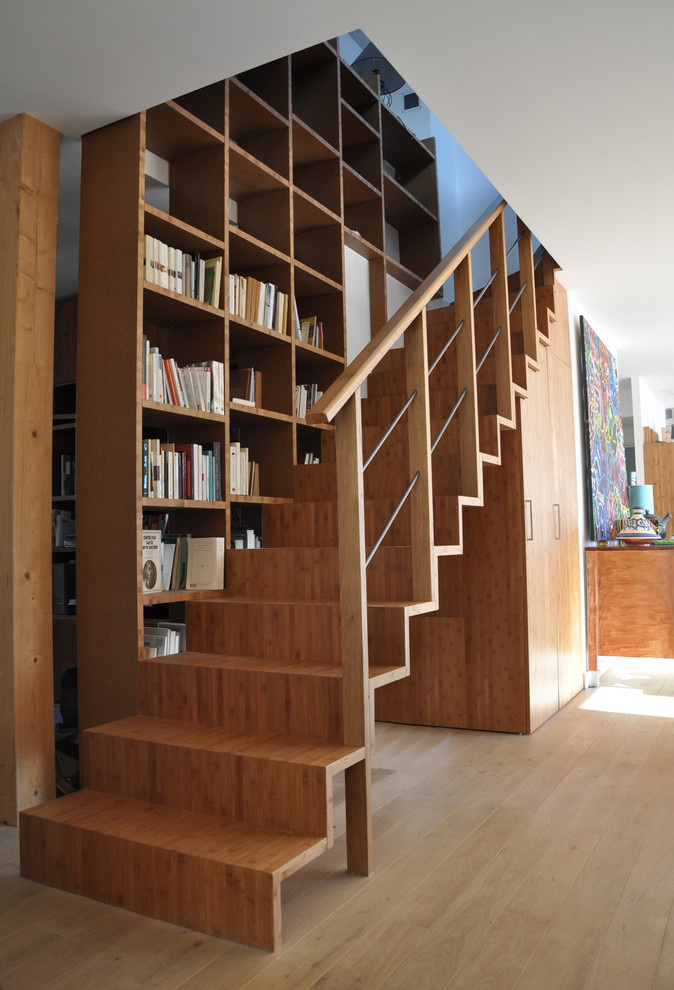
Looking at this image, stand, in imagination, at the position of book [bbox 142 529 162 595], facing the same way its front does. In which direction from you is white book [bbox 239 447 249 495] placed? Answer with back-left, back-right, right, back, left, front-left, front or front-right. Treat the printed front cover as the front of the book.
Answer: left

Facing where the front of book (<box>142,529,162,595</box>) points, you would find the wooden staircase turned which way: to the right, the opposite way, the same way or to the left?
to the right

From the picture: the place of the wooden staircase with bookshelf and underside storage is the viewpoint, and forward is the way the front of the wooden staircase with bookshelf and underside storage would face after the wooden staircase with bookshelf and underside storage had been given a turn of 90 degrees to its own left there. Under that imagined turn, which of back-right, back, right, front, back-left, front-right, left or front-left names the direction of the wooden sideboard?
front

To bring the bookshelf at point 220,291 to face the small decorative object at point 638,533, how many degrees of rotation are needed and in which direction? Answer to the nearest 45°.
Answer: approximately 90° to its left

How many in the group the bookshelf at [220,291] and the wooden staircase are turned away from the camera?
0

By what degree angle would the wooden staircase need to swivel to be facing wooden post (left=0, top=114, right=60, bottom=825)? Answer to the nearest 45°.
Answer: approximately 90° to its right

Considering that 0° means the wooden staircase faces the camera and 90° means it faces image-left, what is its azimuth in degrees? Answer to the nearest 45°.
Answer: approximately 45°

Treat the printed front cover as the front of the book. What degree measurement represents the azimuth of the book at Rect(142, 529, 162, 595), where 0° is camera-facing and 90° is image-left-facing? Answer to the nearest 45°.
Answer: approximately 315°

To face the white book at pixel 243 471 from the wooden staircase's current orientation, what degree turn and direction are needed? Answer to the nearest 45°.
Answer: approximately 135° to its right

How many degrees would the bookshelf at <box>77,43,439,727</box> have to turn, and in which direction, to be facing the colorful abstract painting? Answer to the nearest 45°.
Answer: approximately 90° to its left
